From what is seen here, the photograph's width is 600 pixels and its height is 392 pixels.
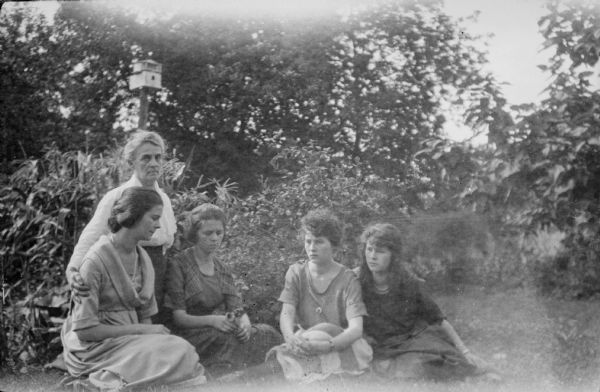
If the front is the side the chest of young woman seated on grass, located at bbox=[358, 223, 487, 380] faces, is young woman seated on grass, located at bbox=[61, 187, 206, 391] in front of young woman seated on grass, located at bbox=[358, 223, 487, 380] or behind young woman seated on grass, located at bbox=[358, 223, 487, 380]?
in front

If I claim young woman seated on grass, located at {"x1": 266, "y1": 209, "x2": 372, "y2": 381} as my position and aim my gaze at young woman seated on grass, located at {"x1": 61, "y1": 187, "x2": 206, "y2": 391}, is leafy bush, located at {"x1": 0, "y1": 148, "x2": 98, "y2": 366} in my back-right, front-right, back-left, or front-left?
front-right

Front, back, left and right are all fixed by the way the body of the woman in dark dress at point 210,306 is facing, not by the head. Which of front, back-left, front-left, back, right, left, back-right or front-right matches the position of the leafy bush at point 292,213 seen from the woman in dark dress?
left

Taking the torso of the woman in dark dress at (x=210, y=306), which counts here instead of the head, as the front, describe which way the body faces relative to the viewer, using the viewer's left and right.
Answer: facing the viewer and to the right of the viewer

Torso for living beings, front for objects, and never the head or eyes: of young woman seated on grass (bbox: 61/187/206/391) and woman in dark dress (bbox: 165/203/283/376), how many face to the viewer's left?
0

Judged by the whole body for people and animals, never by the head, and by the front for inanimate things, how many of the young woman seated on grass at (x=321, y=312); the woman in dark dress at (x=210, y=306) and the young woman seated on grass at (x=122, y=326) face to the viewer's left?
0

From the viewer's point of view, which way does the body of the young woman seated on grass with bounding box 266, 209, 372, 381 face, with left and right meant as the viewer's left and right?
facing the viewer

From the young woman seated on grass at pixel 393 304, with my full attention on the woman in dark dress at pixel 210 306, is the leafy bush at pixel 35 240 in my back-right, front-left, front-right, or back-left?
front-right

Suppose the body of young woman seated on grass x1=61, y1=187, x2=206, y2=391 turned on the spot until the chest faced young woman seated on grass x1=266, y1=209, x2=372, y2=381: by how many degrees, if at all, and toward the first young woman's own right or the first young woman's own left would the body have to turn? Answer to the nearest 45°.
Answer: approximately 45° to the first young woman's own left

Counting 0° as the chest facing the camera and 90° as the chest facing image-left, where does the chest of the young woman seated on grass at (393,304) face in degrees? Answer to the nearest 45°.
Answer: approximately 45°

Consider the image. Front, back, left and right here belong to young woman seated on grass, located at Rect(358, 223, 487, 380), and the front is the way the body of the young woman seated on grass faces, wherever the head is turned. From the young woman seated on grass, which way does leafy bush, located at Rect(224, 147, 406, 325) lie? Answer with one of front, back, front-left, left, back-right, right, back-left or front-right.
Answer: right

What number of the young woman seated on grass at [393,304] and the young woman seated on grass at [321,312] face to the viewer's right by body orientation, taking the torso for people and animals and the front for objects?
0

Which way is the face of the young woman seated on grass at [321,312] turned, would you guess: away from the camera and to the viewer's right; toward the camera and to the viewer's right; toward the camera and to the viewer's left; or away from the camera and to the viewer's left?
toward the camera and to the viewer's left

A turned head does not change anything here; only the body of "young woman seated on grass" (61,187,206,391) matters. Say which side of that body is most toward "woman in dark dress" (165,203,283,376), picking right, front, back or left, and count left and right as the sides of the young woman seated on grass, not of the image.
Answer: left

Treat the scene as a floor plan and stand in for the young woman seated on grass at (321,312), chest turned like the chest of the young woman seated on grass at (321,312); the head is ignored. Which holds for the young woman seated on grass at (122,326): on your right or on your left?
on your right

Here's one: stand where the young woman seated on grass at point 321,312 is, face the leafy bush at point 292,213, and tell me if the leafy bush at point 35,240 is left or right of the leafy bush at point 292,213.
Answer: left

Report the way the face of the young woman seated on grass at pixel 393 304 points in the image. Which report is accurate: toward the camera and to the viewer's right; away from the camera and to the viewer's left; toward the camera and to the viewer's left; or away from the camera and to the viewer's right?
toward the camera and to the viewer's left
